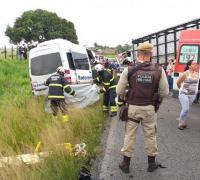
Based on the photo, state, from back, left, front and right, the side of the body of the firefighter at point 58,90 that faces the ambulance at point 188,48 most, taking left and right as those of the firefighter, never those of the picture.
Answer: right

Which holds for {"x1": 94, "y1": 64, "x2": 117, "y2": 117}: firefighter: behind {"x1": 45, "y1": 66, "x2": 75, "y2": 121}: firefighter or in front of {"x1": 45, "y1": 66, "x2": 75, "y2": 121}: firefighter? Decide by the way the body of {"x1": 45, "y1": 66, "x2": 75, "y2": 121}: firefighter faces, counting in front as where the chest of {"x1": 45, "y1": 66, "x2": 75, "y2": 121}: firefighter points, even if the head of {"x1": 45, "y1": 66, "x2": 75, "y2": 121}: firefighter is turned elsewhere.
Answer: in front

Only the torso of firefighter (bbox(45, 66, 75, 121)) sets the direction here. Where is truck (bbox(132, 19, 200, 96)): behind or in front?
in front

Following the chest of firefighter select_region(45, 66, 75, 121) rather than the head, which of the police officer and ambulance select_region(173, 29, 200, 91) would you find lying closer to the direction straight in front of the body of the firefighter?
the ambulance

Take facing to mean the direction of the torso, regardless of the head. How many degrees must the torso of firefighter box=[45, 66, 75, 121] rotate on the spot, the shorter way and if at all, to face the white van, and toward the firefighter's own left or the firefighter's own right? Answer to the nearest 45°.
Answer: approximately 45° to the firefighter's own left

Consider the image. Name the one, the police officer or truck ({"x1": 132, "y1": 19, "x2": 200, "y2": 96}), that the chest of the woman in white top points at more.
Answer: the police officer
